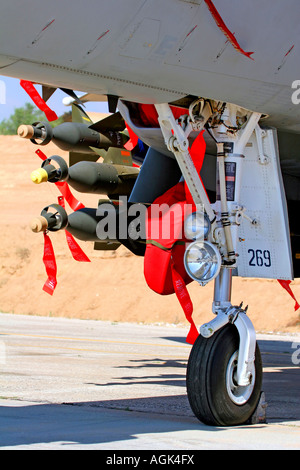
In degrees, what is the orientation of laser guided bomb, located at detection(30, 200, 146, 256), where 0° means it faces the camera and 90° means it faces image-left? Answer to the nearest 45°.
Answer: approximately 45°

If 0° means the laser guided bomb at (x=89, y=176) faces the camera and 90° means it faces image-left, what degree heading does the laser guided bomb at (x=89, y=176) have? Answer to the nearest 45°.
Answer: approximately 45°

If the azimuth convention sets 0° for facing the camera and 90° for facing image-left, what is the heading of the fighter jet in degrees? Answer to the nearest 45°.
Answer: approximately 45°
